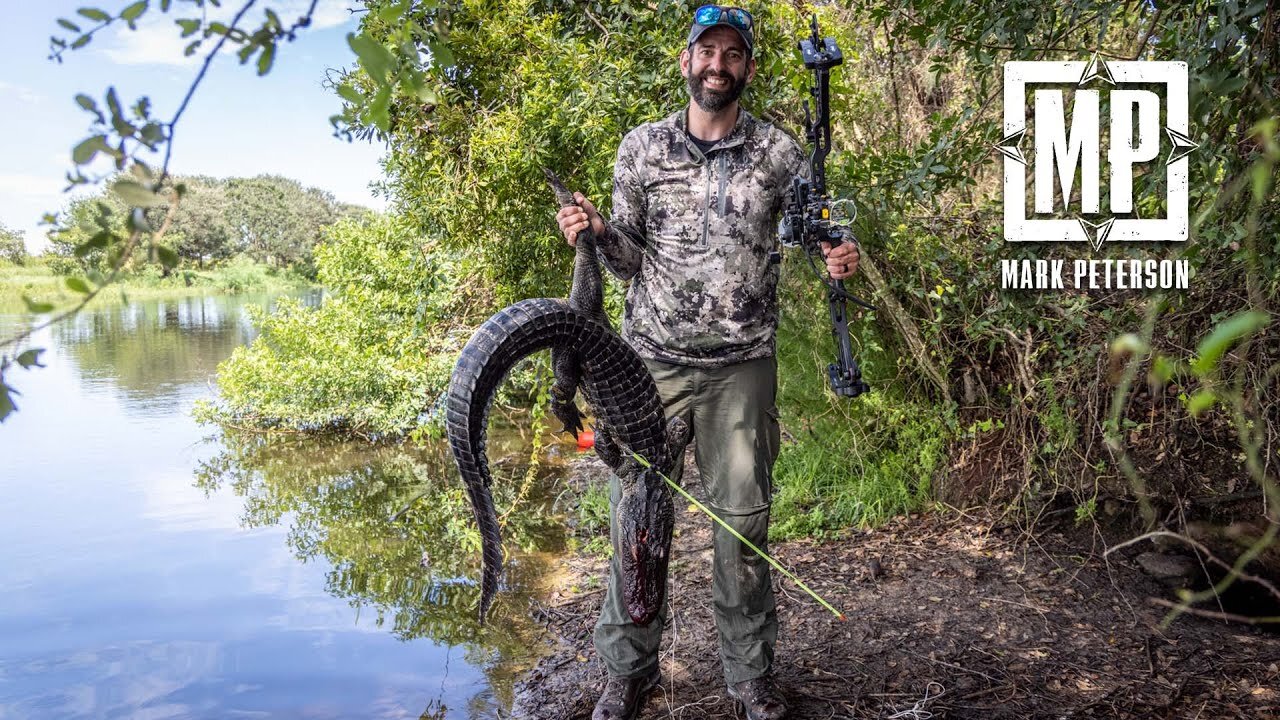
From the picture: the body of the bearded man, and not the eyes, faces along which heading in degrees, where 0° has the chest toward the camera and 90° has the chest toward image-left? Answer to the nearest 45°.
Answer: approximately 0°

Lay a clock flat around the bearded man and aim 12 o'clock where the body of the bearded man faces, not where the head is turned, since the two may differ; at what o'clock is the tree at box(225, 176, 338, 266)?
The tree is roughly at 5 o'clock from the bearded man.

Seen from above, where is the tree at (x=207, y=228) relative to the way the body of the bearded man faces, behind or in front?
behind
